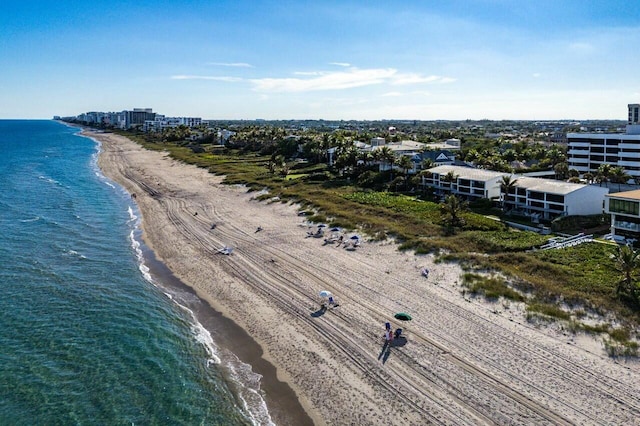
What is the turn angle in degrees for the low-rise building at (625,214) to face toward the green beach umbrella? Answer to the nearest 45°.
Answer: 0° — it already faces it

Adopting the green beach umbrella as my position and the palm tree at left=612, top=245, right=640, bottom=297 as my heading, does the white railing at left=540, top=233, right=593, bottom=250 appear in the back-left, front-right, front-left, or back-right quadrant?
front-left

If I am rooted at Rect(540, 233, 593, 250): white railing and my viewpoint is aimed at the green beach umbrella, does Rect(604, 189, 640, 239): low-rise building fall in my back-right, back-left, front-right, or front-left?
back-left

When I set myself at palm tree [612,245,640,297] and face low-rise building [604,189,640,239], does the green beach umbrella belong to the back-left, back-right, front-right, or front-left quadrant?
back-left

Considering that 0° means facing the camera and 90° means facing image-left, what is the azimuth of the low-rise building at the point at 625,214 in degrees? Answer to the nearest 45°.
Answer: approximately 45°

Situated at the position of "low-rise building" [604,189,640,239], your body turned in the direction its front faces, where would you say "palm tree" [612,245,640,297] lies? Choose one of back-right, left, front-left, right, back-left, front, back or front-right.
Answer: front-left

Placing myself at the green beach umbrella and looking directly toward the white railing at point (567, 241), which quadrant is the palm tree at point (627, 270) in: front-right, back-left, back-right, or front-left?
front-right
